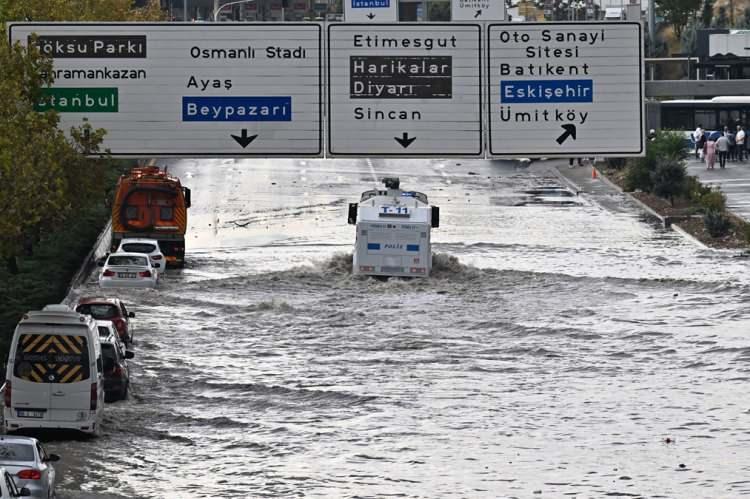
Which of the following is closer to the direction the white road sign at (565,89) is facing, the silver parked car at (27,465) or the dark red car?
the silver parked car

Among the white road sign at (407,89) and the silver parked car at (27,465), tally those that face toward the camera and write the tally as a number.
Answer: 1

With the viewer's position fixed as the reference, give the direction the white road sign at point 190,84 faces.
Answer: facing the viewer

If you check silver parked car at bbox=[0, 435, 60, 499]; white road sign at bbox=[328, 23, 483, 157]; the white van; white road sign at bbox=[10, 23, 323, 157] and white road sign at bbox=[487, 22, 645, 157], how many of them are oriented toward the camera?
3

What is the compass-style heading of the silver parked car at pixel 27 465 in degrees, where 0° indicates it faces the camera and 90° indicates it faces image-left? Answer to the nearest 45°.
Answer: approximately 180°

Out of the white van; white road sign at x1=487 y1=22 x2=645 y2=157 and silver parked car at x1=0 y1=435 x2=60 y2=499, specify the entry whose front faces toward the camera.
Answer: the white road sign

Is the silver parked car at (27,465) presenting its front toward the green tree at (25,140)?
yes

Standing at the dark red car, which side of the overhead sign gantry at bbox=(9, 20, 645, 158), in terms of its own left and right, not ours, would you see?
back

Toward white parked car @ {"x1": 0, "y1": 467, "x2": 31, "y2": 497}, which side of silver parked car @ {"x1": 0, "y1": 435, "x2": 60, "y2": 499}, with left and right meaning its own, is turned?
back

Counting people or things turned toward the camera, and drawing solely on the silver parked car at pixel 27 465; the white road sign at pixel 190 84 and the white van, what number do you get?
1

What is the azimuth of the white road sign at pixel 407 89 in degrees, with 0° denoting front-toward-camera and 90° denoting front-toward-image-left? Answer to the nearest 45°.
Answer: approximately 0°

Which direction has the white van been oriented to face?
away from the camera

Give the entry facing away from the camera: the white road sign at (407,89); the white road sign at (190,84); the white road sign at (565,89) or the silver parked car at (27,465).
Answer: the silver parked car
